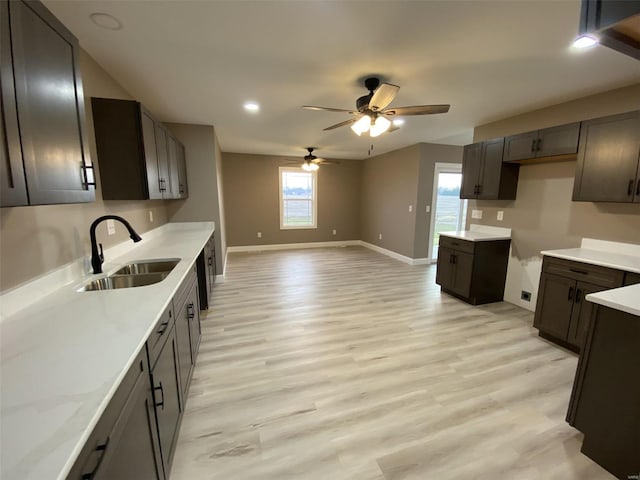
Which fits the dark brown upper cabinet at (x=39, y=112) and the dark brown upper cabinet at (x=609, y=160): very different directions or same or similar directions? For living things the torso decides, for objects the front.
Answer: very different directions

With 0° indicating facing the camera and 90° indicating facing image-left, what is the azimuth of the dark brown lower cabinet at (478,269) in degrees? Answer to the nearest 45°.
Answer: approximately 45°

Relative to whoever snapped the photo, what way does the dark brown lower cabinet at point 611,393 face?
facing away from the viewer and to the left of the viewer

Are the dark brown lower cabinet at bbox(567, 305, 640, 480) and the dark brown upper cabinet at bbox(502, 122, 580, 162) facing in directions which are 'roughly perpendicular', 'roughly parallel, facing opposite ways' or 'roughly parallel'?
roughly perpendicular

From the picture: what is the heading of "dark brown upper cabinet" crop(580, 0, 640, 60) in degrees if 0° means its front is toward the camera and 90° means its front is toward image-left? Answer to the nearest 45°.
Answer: approximately 135°
